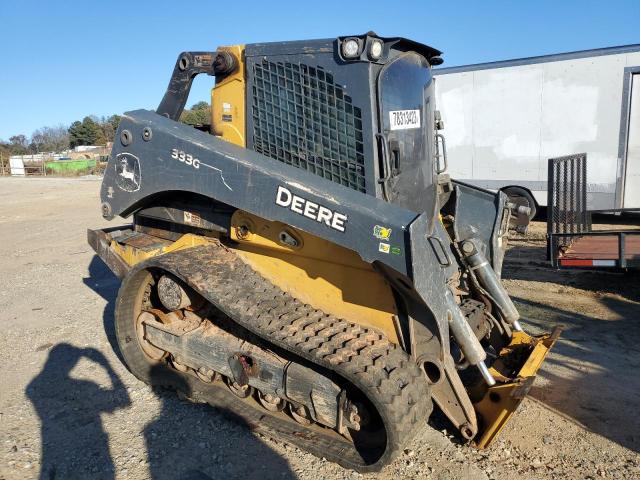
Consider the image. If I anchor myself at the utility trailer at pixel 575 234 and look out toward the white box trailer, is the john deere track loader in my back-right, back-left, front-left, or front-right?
back-left

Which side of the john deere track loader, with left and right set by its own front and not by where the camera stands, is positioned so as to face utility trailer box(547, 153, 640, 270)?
left

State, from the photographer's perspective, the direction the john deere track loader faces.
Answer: facing the viewer and to the right of the viewer

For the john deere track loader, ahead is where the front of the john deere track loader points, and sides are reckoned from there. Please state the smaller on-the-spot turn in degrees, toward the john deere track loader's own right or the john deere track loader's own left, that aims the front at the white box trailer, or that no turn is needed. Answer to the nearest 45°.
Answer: approximately 90° to the john deere track loader's own left
